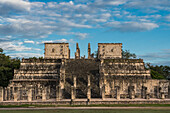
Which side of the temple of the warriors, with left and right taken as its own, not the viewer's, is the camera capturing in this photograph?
front

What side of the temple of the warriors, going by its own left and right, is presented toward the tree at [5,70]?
right
